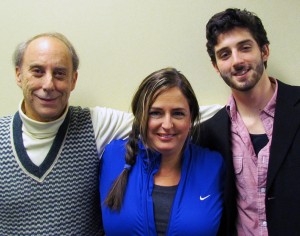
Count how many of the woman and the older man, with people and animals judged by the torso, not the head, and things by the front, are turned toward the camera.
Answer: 2

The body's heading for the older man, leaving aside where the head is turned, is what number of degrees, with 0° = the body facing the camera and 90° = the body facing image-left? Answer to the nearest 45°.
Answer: approximately 0°
